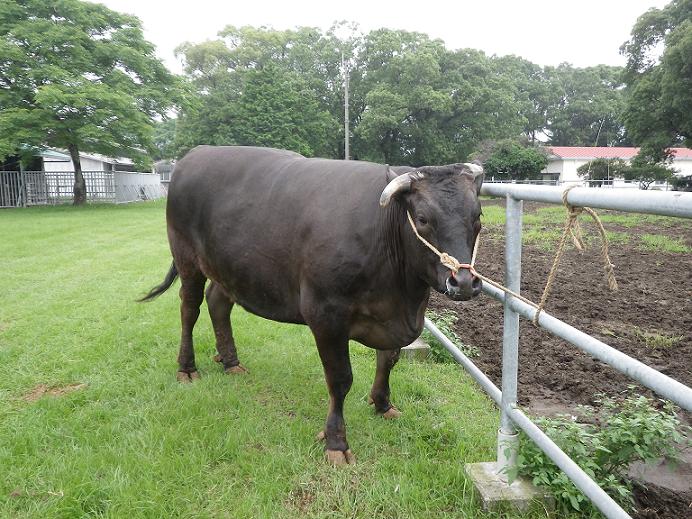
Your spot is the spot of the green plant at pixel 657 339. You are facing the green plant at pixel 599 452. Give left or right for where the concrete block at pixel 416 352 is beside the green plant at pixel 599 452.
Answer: right

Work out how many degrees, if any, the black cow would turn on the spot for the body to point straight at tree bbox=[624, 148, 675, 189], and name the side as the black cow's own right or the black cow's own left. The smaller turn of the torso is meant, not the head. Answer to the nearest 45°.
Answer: approximately 90° to the black cow's own left

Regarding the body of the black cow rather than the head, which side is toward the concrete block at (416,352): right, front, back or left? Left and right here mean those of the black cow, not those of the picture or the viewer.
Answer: left

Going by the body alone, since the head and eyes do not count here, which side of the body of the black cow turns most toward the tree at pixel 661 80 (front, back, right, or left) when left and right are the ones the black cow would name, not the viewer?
left

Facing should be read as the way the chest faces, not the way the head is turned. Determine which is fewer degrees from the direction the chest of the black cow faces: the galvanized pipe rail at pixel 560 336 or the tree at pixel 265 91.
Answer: the galvanized pipe rail

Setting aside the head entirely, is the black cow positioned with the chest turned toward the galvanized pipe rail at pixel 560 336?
yes

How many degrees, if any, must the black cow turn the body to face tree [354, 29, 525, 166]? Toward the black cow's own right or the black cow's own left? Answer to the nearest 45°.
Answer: approximately 135° to the black cow's own left

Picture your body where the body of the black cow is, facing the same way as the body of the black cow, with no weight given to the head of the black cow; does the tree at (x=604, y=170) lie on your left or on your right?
on your left

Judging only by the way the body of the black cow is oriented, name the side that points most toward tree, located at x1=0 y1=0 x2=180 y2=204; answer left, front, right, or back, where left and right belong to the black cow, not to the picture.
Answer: back

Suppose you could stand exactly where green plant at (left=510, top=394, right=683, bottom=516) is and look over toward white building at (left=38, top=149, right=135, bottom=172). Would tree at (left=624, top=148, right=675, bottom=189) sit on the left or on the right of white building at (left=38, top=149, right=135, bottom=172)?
right

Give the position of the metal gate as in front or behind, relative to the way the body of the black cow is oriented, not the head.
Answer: behind

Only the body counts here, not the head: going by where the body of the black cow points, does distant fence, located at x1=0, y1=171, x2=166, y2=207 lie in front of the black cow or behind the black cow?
behind

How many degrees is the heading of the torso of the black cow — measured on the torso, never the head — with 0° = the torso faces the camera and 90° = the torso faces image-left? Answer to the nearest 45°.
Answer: approximately 315°

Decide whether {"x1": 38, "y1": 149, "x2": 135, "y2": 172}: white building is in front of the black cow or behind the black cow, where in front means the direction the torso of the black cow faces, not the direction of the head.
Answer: behind
